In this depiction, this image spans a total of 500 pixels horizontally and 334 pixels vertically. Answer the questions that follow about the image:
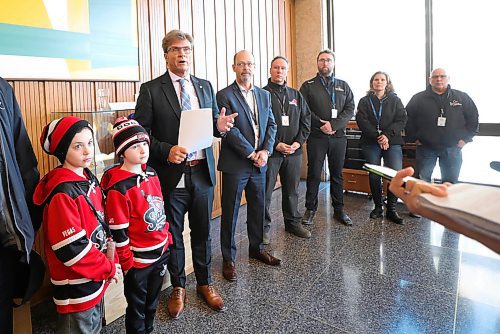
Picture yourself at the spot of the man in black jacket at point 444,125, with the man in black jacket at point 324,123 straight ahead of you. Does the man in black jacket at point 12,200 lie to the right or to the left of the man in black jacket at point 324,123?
left

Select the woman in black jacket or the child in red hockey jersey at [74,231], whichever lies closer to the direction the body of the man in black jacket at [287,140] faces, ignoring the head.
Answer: the child in red hockey jersey

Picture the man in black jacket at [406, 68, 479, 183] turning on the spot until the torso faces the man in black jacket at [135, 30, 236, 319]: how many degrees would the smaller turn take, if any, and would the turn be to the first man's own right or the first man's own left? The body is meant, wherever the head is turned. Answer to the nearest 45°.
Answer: approximately 45° to the first man's own right

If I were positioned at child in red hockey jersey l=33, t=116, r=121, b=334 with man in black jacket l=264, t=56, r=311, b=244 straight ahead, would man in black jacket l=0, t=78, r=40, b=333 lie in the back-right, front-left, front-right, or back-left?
back-left

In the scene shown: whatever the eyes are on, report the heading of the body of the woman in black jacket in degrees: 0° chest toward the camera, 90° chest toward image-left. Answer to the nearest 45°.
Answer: approximately 0°

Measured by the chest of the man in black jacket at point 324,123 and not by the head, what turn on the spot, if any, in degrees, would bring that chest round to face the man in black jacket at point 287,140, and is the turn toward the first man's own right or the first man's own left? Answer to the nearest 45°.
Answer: approximately 45° to the first man's own right
